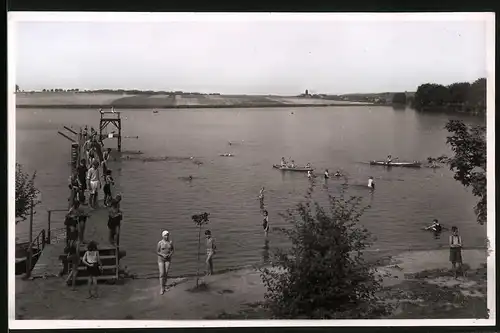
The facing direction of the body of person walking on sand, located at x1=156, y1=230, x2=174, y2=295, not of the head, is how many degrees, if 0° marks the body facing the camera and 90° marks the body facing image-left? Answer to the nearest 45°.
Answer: approximately 0°

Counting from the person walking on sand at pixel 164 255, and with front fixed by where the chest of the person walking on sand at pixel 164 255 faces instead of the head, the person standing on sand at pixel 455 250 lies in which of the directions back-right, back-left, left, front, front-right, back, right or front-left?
left
